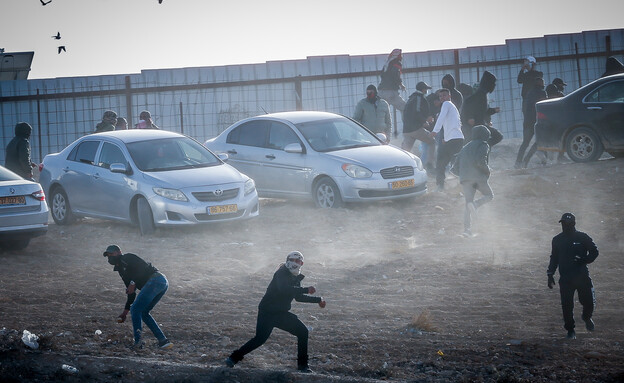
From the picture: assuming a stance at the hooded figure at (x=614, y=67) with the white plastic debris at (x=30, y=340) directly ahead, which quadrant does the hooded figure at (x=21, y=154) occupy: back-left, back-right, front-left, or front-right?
front-right

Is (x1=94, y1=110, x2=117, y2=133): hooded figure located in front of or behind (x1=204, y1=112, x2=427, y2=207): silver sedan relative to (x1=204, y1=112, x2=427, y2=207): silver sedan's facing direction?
behind

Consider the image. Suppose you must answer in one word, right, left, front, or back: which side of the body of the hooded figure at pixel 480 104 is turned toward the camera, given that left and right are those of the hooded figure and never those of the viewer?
right

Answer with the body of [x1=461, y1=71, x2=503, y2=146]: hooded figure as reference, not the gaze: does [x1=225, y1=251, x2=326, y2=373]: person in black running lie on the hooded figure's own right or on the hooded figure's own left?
on the hooded figure's own right

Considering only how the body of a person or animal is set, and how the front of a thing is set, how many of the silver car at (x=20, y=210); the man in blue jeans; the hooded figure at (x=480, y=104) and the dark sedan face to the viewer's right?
2

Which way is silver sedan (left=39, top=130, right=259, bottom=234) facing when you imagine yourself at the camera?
facing the viewer and to the right of the viewer

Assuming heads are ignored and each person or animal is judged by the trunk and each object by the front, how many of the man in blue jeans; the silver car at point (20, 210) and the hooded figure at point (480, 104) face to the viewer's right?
1

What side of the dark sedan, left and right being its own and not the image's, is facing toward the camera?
right

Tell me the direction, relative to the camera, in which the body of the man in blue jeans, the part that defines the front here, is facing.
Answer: to the viewer's left

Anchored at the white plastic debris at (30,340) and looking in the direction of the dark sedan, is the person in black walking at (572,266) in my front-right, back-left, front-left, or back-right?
front-right
